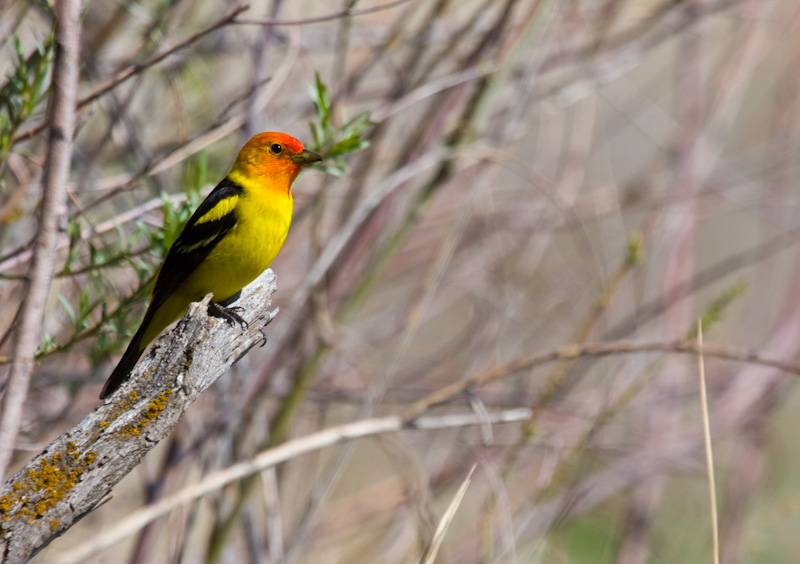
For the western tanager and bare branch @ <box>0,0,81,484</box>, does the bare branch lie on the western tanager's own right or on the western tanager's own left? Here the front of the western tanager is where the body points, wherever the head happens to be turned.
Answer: on the western tanager's own right

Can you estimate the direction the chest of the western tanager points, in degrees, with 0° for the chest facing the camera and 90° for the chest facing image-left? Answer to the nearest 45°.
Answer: approximately 270°
